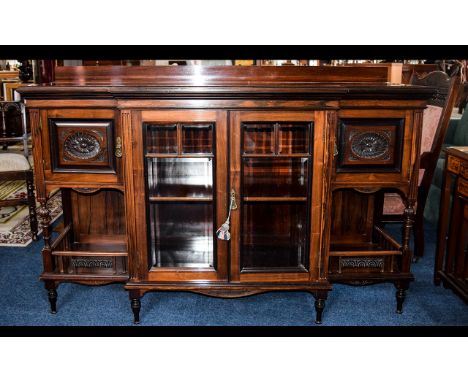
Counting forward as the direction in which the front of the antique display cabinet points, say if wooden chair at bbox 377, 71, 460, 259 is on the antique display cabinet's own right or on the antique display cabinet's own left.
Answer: on the antique display cabinet's own left

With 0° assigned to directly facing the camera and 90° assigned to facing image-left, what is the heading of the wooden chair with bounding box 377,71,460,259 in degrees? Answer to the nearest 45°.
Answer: approximately 45°

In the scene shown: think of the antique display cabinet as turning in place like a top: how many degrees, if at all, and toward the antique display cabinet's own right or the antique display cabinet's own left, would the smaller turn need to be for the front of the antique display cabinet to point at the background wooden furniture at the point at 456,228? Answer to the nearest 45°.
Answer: approximately 90° to the antique display cabinet's own left

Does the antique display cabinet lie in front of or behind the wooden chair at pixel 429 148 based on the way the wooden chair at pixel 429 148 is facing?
in front

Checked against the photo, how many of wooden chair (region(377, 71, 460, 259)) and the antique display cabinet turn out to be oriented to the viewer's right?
0
